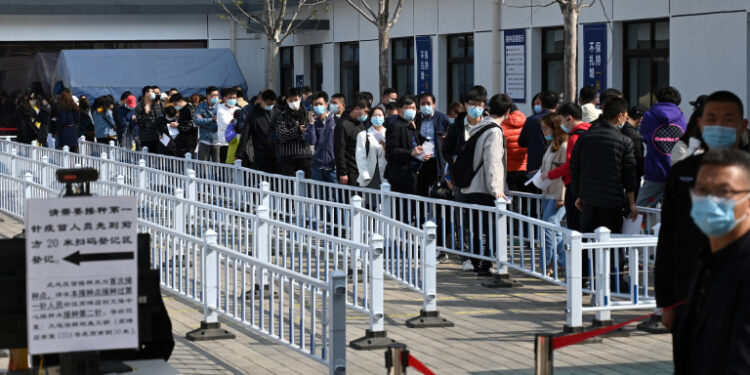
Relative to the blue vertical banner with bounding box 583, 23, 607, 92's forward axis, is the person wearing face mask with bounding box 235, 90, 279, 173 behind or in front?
in front

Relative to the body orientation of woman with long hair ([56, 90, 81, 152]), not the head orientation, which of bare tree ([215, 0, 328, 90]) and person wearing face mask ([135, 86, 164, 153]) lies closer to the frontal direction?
the bare tree

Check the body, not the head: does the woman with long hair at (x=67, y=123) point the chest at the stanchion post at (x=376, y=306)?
no

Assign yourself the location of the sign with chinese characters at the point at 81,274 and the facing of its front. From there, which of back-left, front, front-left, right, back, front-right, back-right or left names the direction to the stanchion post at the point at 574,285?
back-left

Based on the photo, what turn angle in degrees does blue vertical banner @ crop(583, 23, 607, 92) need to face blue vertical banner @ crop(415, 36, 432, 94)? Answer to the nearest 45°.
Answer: approximately 90° to its right

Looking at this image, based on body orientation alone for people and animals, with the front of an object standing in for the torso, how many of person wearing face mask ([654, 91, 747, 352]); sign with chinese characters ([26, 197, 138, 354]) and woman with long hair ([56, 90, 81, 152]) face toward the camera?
2

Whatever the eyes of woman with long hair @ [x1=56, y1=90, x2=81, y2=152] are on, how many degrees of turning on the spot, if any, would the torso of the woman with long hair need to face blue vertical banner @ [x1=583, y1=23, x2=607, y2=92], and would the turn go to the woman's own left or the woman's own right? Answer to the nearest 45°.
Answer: approximately 135° to the woman's own right

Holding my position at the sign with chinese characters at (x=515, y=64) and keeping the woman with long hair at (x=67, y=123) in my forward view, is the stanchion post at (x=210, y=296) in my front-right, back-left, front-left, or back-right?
front-left

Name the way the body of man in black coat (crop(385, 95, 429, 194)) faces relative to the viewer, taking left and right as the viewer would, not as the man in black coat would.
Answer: facing the viewer and to the right of the viewer

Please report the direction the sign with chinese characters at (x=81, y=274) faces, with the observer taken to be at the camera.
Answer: facing the viewer

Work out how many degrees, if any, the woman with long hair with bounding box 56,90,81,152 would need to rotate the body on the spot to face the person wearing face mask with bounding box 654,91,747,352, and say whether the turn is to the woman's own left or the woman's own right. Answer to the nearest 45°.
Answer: approximately 180°

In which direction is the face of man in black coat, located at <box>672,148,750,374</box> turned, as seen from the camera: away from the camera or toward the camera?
toward the camera

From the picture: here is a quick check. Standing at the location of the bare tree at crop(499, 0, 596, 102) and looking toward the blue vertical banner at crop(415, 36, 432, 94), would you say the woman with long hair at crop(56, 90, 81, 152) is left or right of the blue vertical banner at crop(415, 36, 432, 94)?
left

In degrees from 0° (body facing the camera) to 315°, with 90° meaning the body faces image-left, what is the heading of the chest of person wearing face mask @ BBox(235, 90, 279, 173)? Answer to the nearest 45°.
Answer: approximately 315°
